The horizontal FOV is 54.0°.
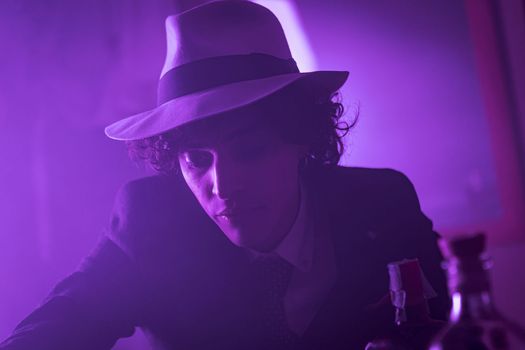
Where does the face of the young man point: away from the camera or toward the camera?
toward the camera

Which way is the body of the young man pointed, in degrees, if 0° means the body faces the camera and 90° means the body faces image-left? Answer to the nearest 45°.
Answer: approximately 0°

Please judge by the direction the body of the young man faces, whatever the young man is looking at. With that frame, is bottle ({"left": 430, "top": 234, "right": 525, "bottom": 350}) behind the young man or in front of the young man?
in front

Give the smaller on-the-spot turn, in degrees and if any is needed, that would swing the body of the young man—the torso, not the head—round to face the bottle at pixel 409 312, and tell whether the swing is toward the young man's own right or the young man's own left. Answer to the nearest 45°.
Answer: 0° — they already face it
